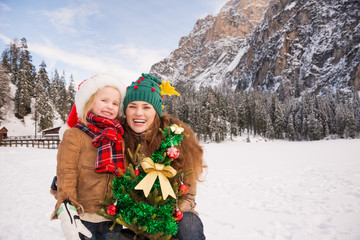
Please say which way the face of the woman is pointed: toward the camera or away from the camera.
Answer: toward the camera

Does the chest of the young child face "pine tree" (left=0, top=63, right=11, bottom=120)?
no

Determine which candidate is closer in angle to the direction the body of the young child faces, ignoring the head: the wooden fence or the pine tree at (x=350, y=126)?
the pine tree

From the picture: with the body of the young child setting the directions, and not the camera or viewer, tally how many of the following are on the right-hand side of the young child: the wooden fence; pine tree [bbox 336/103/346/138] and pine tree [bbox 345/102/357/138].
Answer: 0

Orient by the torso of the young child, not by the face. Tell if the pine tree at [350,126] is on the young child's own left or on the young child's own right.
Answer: on the young child's own left

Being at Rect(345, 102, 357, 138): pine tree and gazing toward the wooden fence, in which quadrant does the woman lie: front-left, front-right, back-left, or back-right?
front-left

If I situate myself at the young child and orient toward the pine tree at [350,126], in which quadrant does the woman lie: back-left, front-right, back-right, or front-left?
front-right
